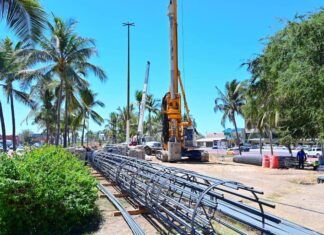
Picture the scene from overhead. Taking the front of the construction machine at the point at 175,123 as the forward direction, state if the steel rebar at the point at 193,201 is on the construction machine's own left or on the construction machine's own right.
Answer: on the construction machine's own left

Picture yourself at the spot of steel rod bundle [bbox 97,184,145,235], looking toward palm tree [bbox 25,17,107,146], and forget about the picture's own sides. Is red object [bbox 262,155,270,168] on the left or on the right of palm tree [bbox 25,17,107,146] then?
right

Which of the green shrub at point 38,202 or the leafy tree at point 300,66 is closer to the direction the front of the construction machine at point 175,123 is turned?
the green shrub

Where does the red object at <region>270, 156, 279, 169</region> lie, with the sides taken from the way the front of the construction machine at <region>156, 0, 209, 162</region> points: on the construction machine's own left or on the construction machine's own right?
on the construction machine's own left

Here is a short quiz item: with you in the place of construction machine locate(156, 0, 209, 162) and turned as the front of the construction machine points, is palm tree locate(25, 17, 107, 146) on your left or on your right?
on your right

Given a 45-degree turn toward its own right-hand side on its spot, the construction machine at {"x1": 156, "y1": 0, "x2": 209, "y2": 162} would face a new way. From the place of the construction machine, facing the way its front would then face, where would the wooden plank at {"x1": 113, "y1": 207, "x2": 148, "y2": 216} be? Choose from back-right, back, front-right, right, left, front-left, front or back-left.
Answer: left

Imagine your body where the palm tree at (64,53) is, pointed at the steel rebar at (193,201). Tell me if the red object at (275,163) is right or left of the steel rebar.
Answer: left

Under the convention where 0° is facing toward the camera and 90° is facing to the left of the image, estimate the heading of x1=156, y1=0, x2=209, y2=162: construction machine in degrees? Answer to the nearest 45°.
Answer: approximately 45°
